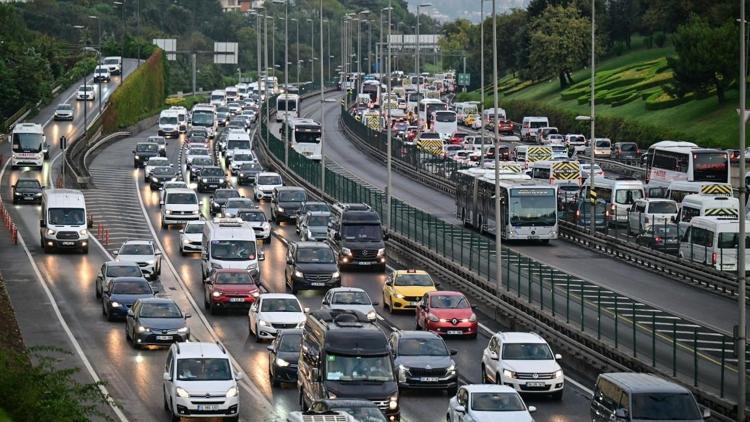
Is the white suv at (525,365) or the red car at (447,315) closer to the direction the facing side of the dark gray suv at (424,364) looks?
the white suv

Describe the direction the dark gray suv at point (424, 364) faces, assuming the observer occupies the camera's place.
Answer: facing the viewer

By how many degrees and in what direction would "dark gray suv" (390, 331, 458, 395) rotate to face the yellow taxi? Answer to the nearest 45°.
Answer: approximately 180°

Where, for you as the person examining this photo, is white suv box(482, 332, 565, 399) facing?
facing the viewer and to the right of the viewer

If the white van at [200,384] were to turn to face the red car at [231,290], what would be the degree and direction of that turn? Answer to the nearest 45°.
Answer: approximately 180°

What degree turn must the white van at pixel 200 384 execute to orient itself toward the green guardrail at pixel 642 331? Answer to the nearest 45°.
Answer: approximately 90° to its left

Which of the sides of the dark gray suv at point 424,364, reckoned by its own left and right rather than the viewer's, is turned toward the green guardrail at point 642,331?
left

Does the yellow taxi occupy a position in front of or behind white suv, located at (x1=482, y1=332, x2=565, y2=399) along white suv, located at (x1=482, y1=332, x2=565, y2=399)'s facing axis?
behind

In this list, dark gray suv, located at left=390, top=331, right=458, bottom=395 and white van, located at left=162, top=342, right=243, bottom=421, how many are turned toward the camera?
2

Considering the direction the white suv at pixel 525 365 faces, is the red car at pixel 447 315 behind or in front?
behind

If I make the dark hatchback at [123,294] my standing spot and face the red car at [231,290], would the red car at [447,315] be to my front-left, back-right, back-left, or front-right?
front-right

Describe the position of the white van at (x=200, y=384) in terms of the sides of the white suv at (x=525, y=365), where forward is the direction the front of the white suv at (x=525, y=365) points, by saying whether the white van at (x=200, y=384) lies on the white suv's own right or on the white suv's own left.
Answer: on the white suv's own right

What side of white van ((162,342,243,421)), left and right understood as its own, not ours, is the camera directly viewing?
front
